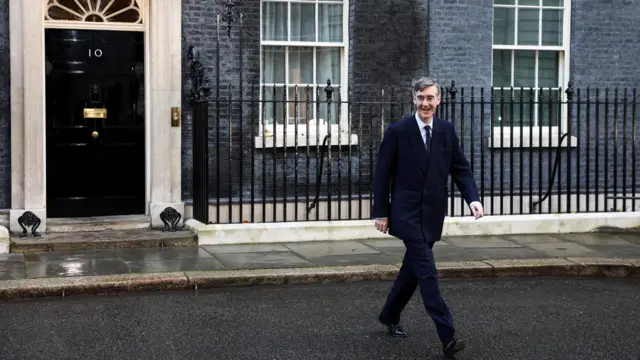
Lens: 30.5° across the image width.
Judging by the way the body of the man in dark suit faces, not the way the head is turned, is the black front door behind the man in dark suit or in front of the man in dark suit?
behind

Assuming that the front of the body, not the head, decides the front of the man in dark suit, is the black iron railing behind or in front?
behind

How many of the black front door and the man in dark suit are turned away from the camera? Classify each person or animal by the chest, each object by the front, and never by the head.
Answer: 0

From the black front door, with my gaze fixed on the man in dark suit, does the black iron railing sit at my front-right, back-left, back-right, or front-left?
front-left

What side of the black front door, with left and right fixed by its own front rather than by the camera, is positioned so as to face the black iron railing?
left

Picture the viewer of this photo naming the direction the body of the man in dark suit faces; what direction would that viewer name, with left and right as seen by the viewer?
facing the viewer and to the right of the viewer

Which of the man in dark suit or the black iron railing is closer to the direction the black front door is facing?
the man in dark suit

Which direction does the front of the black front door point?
toward the camera

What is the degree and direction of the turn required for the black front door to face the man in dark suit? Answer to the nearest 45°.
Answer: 0° — it already faces them

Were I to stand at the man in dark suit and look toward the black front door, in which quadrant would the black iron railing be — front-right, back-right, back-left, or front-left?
front-right
